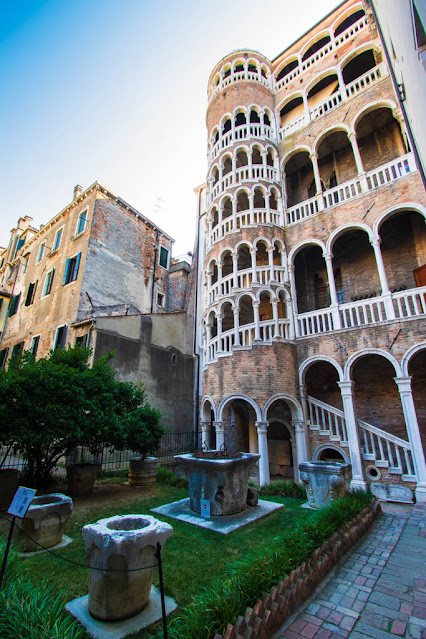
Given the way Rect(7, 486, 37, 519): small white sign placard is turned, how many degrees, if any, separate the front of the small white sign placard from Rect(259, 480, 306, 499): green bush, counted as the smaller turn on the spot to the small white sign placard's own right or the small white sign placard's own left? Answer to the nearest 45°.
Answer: approximately 135° to the small white sign placard's own left

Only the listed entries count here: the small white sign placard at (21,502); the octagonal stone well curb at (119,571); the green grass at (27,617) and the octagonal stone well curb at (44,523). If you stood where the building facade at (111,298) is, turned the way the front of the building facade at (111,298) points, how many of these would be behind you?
0

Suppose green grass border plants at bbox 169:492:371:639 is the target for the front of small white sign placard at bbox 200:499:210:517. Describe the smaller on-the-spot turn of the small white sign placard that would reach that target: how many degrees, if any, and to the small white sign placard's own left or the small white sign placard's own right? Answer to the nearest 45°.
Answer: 0° — it already faces it

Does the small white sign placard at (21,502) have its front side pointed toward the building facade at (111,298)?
no

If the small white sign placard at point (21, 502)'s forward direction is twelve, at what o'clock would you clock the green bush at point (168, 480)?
The green bush is roughly at 7 o'clock from the small white sign placard.

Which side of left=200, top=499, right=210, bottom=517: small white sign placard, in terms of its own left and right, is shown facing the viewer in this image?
front

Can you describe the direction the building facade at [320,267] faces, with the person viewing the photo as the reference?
facing the viewer and to the left of the viewer

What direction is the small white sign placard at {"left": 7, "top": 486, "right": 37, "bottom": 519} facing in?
toward the camera

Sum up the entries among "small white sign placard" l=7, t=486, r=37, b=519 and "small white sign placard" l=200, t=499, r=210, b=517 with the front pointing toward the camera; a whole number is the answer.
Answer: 2

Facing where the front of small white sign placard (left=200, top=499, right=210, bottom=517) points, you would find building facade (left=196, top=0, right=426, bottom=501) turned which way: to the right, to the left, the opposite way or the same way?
to the right

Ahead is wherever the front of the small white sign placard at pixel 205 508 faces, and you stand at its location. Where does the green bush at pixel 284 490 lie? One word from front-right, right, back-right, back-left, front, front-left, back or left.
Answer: back-left

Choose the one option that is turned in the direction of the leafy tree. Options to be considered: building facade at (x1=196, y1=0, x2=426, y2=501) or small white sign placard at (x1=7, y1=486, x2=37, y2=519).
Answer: the building facade

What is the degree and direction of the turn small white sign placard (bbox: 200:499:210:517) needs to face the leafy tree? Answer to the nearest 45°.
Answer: approximately 90° to its right
